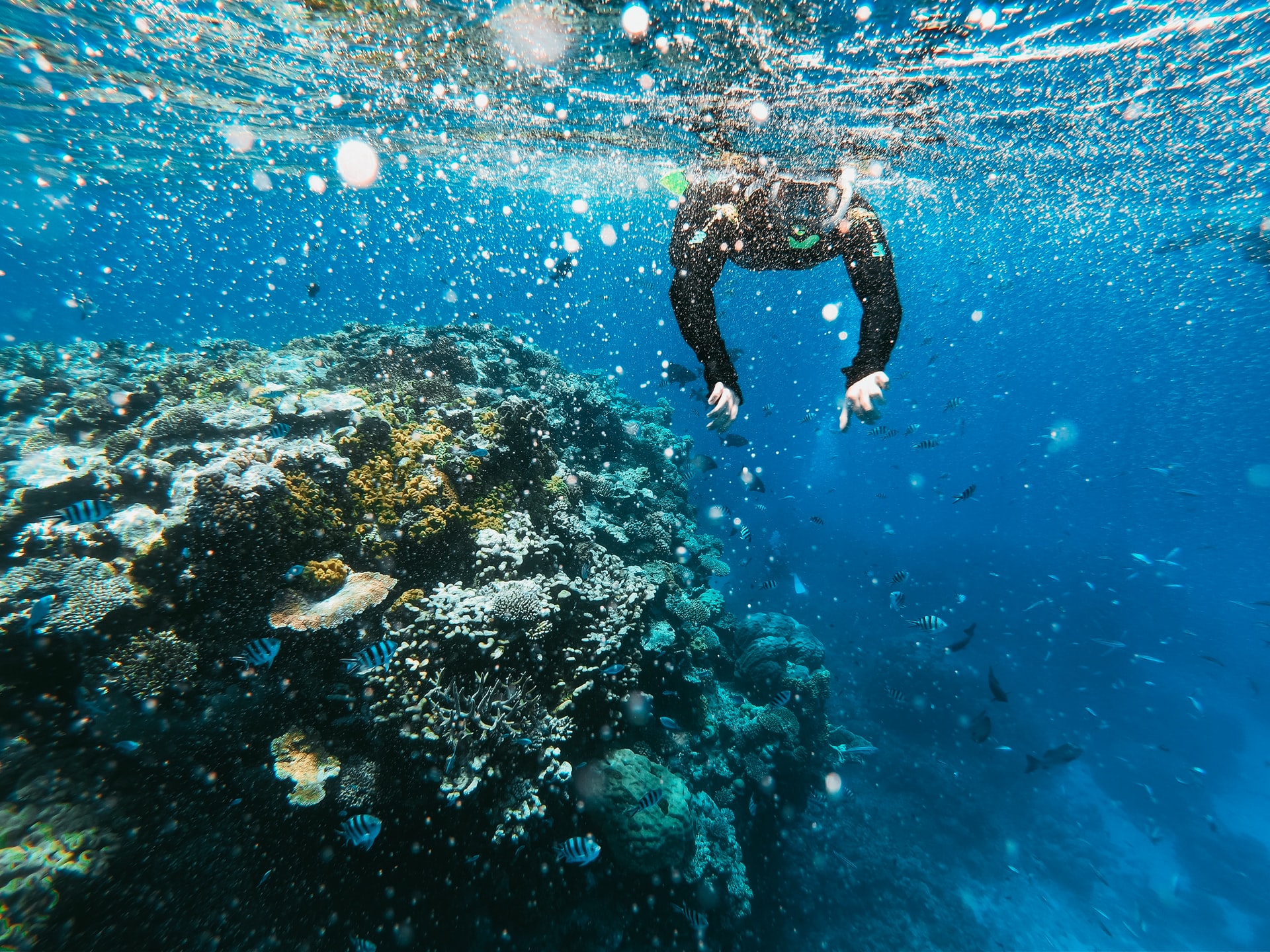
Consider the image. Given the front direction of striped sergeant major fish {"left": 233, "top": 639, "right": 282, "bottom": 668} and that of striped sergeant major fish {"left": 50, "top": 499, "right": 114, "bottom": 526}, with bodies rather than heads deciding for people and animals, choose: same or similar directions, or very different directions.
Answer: same or similar directions
